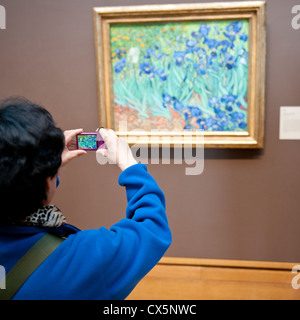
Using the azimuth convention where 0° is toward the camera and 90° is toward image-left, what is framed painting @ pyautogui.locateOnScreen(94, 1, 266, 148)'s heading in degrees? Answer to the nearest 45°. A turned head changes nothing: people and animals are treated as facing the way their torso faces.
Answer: approximately 0°
